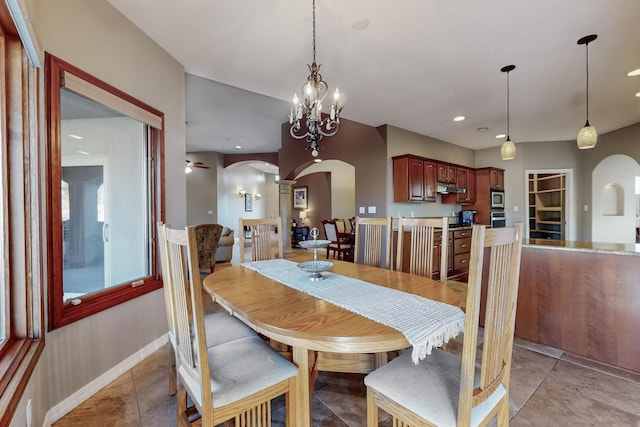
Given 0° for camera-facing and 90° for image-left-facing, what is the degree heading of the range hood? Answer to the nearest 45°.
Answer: approximately 315°

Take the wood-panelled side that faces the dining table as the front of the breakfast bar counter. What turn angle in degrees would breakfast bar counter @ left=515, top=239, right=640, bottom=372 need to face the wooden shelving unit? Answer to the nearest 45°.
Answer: approximately 135° to its right

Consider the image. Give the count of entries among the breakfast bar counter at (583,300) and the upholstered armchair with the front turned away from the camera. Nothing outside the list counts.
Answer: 1

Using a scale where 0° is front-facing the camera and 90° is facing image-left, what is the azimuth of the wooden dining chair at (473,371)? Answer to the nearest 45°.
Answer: approximately 135°

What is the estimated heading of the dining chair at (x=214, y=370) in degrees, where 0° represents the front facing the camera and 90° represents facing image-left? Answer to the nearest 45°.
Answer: approximately 225°

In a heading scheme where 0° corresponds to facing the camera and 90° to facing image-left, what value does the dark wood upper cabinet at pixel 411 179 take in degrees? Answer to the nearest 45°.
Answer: approximately 315°

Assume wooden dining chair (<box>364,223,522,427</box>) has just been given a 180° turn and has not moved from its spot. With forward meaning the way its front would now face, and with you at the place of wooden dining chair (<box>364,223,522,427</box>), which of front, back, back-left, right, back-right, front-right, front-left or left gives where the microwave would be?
back-left

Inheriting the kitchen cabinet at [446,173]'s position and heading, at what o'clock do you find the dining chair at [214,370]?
The dining chair is roughly at 2 o'clock from the kitchen cabinet.

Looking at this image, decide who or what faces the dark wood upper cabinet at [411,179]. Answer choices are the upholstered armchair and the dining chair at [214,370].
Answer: the dining chair

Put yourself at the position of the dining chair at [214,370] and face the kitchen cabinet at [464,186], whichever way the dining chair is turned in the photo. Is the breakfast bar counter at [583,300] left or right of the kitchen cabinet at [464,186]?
right

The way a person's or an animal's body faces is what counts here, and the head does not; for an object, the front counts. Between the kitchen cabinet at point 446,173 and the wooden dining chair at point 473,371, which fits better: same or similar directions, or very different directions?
very different directions

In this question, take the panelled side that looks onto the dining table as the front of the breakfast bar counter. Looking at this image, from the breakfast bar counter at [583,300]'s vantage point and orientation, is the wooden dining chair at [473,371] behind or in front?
in front

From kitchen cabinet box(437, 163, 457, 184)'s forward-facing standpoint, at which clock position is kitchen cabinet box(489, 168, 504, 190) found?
kitchen cabinet box(489, 168, 504, 190) is roughly at 9 o'clock from kitchen cabinet box(437, 163, 457, 184).
